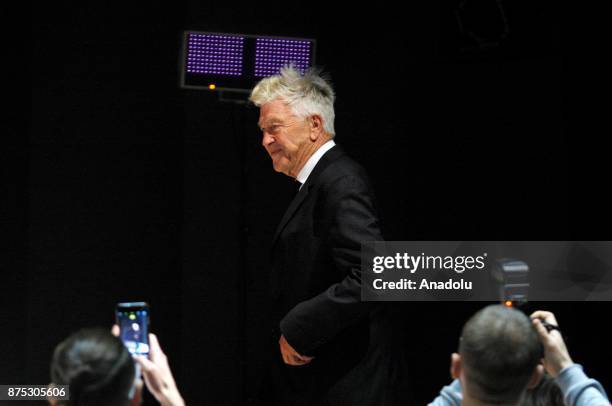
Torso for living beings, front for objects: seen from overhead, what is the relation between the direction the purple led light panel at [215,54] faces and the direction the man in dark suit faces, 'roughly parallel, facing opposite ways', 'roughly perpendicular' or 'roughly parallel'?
roughly perpendicular

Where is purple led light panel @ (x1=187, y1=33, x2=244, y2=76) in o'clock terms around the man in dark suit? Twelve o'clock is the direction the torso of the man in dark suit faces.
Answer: The purple led light panel is roughly at 2 o'clock from the man in dark suit.

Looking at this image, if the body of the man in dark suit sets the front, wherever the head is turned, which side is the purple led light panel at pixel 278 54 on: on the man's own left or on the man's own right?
on the man's own right

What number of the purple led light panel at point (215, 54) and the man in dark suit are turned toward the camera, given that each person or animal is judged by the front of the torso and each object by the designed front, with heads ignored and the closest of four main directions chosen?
1

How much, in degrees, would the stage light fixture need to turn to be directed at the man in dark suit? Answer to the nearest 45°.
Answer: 0° — it already faces them

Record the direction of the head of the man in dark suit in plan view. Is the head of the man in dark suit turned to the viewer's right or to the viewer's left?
to the viewer's left

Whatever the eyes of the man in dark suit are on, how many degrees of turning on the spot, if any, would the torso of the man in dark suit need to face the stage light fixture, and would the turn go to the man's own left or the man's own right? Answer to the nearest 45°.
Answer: approximately 90° to the man's own right

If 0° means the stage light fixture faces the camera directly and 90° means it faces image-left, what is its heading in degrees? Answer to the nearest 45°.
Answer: approximately 0°

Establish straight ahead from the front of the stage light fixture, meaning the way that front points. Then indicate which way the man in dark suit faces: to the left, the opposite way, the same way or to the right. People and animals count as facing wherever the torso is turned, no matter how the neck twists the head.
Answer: to the right

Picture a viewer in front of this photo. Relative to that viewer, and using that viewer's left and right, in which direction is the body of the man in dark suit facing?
facing to the left of the viewer
